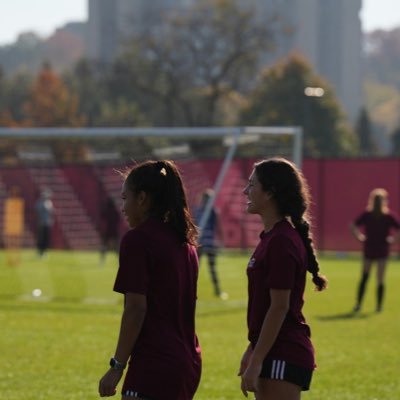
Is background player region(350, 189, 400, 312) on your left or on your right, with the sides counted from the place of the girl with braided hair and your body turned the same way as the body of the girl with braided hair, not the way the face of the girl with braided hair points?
on your right

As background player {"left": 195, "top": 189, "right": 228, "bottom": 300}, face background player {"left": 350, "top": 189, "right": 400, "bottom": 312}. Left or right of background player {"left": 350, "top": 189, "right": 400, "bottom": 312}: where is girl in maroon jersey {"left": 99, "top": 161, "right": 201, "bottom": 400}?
right

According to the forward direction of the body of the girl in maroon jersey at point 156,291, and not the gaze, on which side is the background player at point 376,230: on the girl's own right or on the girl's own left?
on the girl's own right

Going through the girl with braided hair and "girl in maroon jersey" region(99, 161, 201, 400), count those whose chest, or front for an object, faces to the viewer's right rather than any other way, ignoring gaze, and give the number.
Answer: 0

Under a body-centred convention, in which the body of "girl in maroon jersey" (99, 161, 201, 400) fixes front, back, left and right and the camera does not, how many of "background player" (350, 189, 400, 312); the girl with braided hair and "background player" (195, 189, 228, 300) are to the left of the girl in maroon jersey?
0

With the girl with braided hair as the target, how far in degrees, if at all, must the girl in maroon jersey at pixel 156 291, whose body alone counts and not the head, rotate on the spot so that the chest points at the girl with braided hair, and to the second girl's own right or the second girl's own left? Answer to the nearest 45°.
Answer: approximately 135° to the second girl's own right

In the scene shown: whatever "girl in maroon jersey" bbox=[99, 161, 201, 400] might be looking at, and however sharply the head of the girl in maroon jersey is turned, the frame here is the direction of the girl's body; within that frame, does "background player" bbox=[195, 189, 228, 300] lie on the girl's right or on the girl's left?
on the girl's right

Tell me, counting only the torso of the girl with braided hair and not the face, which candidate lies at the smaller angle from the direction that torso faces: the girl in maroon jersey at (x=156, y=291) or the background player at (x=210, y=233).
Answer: the girl in maroon jersey

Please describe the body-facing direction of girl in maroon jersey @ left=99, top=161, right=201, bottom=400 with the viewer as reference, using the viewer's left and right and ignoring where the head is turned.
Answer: facing away from the viewer and to the left of the viewer

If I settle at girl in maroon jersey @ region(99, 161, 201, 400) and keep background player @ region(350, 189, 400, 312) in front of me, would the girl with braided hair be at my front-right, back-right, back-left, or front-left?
front-right

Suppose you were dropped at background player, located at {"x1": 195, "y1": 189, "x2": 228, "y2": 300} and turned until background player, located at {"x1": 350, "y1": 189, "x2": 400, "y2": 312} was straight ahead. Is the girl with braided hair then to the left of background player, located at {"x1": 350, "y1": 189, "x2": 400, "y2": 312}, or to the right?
right

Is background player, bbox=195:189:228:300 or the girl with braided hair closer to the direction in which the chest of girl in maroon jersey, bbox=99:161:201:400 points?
the background player

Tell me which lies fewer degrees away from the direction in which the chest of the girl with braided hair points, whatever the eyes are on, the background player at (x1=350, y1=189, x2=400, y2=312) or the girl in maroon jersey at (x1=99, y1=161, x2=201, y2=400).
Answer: the girl in maroon jersey

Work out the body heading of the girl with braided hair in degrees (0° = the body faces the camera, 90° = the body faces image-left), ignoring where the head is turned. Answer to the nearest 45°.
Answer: approximately 90°

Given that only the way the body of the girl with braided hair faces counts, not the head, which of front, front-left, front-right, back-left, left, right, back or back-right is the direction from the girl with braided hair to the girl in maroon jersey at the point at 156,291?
front
